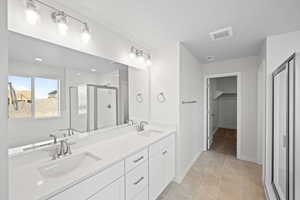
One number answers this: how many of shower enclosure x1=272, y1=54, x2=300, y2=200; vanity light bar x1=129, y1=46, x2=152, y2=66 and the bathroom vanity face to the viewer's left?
1

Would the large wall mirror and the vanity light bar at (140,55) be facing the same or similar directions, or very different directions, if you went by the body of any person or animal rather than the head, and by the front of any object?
same or similar directions

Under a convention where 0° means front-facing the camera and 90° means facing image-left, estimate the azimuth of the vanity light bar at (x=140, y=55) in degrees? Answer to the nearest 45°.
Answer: approximately 315°

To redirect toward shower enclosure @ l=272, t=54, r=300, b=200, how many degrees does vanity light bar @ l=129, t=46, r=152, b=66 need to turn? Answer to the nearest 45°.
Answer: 0° — it already faces it

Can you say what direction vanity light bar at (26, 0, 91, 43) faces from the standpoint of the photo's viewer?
facing the viewer and to the right of the viewer

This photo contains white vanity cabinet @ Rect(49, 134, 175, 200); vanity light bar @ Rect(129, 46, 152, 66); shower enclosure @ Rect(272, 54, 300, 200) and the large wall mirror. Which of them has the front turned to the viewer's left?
the shower enclosure

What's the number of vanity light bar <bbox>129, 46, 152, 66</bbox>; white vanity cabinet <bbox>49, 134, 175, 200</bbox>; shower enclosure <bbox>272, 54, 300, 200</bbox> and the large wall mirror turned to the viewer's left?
1

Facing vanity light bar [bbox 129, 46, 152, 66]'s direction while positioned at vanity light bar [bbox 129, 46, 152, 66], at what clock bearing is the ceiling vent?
The ceiling vent is roughly at 11 o'clock from the vanity light bar.

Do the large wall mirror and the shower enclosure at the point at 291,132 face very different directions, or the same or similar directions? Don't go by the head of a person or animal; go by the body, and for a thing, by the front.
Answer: very different directions

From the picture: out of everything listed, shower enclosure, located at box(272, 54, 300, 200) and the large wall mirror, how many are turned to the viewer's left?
1

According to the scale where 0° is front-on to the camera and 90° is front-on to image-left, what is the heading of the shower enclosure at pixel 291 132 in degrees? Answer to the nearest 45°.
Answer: approximately 90°

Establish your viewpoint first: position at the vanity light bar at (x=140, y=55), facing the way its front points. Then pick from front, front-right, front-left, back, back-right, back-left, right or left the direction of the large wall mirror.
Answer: right
